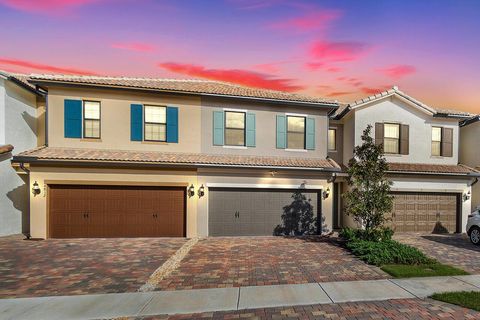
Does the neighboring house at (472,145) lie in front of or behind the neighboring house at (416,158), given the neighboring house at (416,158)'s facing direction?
behind

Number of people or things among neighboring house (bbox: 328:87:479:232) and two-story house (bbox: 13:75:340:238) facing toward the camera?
2

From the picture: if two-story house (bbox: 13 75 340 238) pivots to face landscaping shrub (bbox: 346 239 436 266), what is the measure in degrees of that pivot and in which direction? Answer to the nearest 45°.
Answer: approximately 45° to its left

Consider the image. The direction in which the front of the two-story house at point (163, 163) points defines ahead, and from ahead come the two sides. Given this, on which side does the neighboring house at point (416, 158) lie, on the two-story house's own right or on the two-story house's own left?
on the two-story house's own left

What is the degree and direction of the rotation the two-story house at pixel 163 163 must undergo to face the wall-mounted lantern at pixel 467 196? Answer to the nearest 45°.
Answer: approximately 90° to its left
